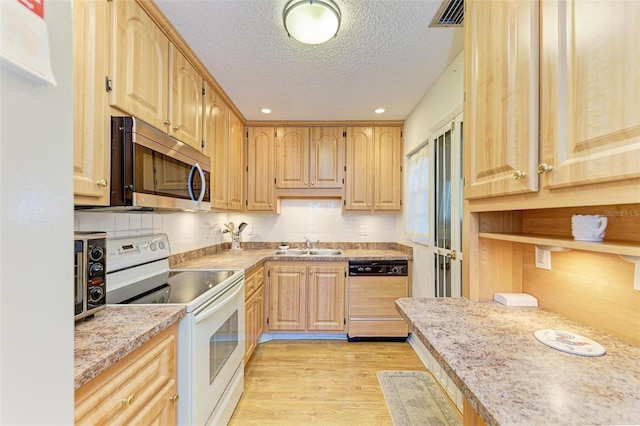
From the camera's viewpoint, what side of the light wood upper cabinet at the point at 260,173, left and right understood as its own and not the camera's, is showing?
front

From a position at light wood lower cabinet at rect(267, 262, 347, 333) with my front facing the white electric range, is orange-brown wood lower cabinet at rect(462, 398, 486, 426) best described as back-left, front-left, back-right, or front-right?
front-left

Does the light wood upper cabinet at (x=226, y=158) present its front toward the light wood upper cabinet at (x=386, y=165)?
yes

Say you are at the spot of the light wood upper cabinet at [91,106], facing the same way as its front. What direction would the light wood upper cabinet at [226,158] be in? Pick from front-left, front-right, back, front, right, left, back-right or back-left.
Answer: left

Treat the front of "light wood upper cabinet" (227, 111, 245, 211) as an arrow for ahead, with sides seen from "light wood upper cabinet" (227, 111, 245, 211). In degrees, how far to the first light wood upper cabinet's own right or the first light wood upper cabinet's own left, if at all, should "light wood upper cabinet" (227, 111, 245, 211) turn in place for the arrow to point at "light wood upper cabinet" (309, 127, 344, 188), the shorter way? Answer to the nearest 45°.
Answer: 0° — it already faces it

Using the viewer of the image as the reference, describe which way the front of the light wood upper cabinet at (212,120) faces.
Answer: facing to the right of the viewer

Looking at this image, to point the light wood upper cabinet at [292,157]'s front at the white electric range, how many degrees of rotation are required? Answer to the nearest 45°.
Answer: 0° — it already faces it

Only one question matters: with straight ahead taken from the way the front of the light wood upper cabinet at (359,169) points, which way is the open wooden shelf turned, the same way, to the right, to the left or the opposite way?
to the right

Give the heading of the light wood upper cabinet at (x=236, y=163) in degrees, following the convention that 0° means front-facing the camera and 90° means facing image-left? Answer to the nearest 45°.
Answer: approximately 270°

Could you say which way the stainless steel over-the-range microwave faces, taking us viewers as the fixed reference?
facing the viewer and to the right of the viewer

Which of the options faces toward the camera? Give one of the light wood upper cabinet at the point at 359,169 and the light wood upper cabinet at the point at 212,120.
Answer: the light wood upper cabinet at the point at 359,169

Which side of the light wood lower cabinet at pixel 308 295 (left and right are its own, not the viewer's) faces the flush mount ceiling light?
front

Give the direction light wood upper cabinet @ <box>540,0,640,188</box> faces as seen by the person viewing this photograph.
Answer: facing the viewer and to the left of the viewer

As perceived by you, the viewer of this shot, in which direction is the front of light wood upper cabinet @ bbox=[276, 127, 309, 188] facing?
facing the viewer

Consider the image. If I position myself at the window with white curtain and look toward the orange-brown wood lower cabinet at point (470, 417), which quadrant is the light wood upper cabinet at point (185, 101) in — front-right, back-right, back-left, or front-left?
front-right

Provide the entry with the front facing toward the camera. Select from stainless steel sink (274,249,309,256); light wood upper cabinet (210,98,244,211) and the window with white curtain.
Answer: the stainless steel sink
